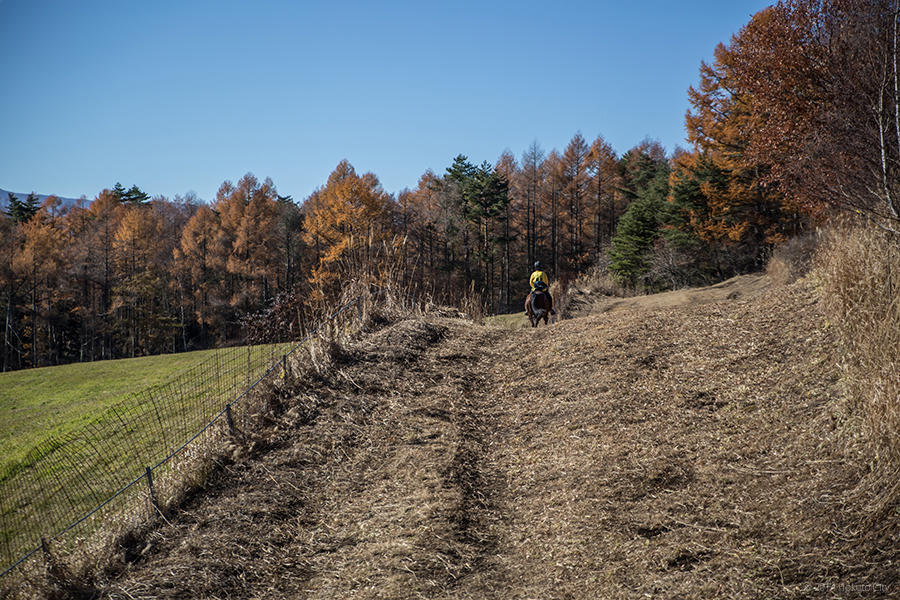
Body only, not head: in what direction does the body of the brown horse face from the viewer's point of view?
away from the camera

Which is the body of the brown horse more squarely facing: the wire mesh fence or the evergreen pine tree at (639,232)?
the evergreen pine tree

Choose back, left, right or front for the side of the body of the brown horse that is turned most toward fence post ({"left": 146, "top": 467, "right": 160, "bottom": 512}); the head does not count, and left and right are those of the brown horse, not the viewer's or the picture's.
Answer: back

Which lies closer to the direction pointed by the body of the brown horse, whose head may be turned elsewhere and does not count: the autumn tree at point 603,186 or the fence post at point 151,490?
the autumn tree

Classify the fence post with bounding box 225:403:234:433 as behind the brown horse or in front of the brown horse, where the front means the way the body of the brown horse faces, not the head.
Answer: behind

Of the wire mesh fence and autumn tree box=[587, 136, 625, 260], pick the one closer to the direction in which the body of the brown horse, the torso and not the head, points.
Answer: the autumn tree

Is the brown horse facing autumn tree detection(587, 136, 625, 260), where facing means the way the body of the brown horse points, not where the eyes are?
yes

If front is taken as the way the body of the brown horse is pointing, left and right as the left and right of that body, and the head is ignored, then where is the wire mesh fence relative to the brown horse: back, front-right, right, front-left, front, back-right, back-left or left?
back-left

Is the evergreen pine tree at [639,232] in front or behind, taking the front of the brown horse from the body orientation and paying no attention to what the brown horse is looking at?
in front
